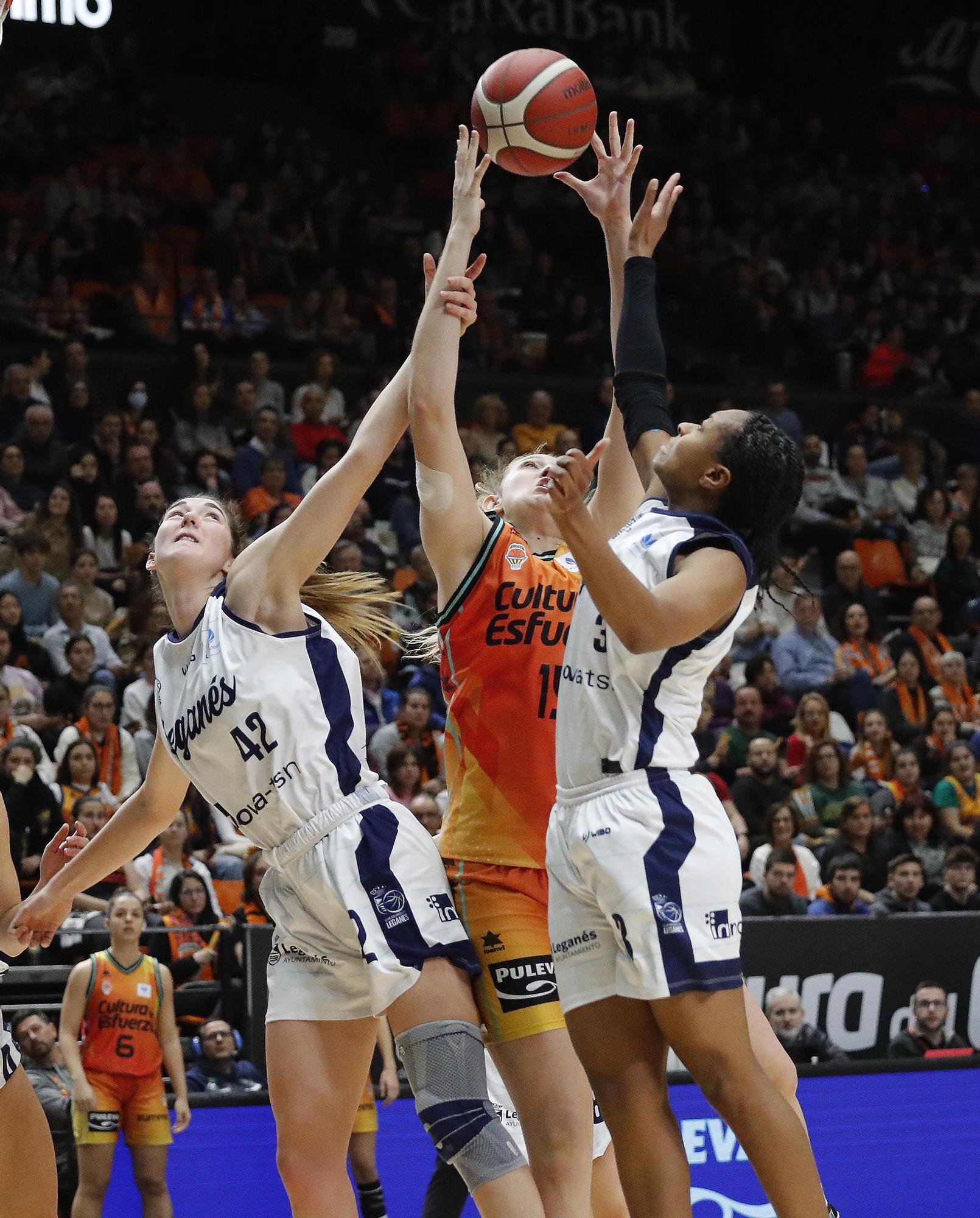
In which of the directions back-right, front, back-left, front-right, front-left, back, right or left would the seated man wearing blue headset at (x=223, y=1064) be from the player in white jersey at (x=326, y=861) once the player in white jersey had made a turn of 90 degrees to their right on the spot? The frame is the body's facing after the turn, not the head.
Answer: front-right

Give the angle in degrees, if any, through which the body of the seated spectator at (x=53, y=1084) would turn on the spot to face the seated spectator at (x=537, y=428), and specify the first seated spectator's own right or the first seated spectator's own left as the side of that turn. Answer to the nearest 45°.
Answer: approximately 135° to the first seated spectator's own left

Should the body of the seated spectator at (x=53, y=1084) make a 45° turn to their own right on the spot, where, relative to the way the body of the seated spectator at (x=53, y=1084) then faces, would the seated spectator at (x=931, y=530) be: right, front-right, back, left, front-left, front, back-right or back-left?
back

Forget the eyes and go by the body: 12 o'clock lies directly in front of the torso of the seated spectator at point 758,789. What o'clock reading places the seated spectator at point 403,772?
the seated spectator at point 403,772 is roughly at 2 o'clock from the seated spectator at point 758,789.
